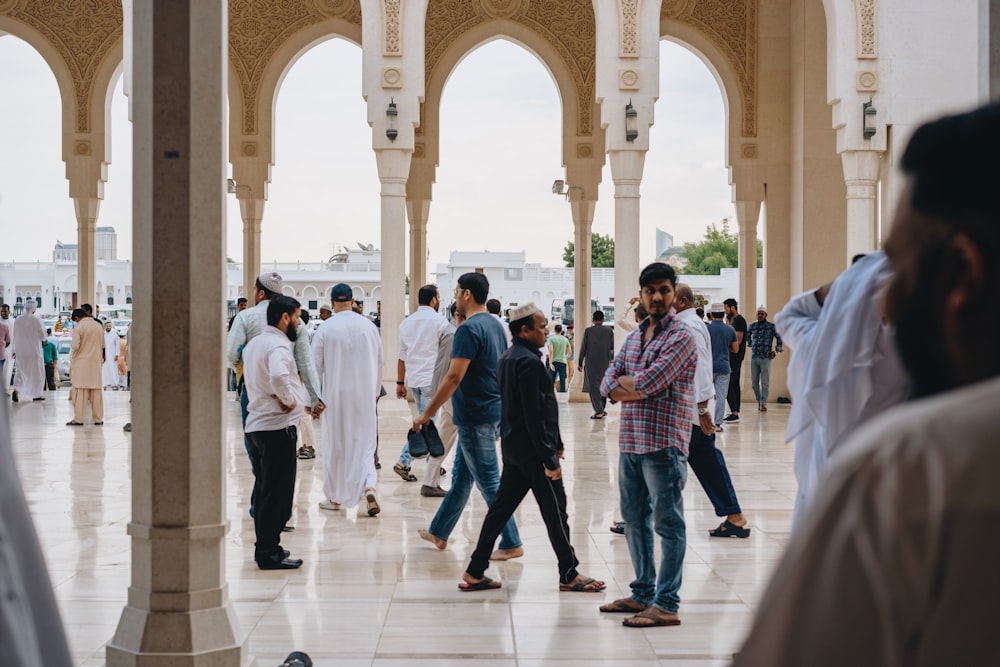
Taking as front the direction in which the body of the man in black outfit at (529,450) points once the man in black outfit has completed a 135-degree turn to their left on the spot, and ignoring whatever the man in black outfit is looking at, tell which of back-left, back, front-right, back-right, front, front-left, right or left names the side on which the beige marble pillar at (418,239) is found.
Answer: front-right

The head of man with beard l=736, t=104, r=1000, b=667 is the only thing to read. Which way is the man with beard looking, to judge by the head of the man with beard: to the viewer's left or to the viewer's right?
to the viewer's left

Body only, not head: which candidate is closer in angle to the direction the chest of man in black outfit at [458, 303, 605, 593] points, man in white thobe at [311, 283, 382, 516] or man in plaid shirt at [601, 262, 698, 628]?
the man in plaid shirt

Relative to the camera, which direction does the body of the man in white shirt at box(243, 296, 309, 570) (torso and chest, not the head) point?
to the viewer's right

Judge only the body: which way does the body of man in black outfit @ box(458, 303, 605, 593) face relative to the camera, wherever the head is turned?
to the viewer's right

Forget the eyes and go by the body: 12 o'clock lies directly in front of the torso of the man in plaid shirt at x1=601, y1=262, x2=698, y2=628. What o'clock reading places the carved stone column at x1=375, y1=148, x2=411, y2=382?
The carved stone column is roughly at 4 o'clock from the man in plaid shirt.

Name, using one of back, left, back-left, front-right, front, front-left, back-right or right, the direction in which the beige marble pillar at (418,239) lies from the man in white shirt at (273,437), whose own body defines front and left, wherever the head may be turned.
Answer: left

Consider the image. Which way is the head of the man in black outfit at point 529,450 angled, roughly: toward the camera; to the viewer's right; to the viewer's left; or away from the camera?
to the viewer's right

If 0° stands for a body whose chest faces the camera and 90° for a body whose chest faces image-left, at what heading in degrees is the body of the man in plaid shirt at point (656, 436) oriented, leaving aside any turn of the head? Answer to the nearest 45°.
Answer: approximately 45°

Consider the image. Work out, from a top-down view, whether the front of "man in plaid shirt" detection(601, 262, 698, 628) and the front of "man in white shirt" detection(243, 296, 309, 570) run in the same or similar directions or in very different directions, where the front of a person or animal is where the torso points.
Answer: very different directions

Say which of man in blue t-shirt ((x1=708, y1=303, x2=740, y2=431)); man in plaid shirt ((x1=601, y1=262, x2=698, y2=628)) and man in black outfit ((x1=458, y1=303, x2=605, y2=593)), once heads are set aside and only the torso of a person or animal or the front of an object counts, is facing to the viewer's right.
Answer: the man in black outfit
